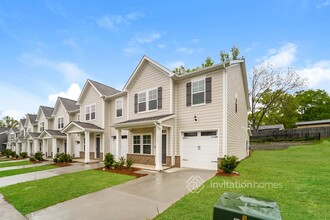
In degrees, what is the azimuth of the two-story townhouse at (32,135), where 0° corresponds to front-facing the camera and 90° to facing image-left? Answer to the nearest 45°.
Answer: approximately 45°

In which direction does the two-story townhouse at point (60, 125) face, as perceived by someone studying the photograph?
facing the viewer and to the left of the viewer

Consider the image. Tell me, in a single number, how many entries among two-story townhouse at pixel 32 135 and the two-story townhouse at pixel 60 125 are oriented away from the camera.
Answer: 0

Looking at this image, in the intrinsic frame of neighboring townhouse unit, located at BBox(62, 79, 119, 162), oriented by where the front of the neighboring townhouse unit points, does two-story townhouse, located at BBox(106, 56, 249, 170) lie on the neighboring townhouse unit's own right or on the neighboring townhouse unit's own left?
on the neighboring townhouse unit's own left

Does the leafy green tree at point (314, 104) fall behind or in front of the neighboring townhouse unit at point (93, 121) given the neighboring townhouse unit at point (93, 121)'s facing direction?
behind

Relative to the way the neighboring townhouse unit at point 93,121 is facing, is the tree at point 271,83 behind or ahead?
behind

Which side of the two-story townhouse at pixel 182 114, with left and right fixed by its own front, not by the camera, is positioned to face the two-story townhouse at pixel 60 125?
right

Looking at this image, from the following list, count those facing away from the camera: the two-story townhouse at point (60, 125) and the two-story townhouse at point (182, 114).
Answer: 0

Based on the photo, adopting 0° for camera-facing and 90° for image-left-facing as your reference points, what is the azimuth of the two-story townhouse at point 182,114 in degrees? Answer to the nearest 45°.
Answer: approximately 45°

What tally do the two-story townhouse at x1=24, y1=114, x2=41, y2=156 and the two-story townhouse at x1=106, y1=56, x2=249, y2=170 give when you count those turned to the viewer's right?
0
